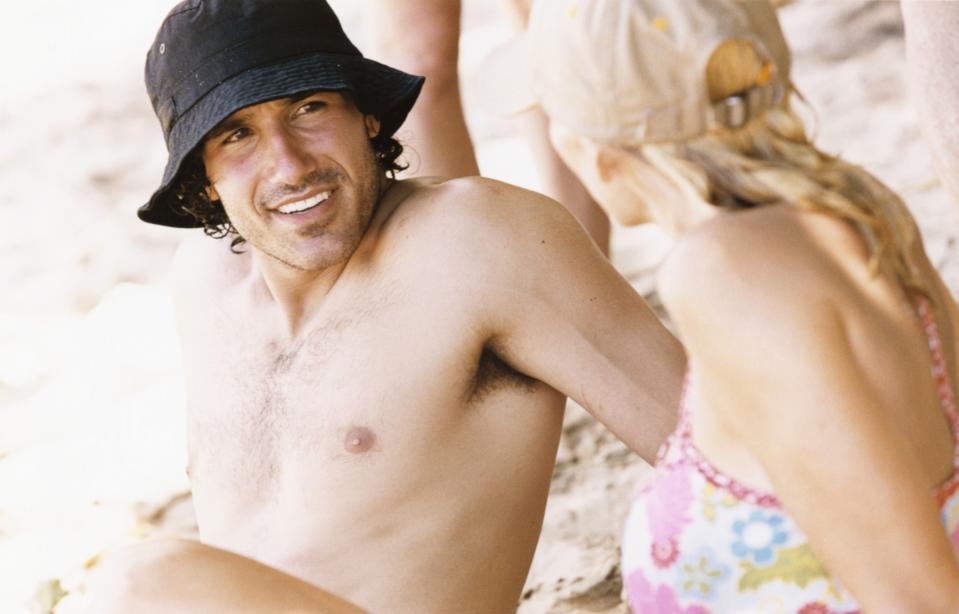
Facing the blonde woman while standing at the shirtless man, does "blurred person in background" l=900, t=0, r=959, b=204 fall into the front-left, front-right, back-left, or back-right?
front-left

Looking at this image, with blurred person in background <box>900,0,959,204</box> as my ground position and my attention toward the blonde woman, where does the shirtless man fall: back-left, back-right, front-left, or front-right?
front-right

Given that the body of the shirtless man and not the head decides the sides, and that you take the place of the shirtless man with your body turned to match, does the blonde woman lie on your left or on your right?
on your left

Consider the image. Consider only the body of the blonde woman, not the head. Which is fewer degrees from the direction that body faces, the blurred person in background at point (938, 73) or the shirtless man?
the shirtless man

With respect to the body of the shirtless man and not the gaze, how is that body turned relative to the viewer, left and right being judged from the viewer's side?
facing the viewer and to the left of the viewer

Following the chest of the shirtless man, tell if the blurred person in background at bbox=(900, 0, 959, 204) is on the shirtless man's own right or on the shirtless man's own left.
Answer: on the shirtless man's own left

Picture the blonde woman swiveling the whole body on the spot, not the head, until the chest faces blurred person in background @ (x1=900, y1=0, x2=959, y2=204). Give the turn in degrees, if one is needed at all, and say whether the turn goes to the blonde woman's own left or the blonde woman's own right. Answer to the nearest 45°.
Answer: approximately 90° to the blonde woman's own right

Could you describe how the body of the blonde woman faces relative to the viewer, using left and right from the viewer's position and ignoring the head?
facing away from the viewer and to the left of the viewer

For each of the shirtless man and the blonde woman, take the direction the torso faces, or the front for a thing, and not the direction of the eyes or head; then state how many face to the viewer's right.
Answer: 0

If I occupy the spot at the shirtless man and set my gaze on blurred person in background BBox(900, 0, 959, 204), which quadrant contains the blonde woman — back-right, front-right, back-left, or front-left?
front-right

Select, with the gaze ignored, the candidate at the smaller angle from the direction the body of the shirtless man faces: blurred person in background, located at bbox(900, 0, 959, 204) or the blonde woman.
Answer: the blonde woman

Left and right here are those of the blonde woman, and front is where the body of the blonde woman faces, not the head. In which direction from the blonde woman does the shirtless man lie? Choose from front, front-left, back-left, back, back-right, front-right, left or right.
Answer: front

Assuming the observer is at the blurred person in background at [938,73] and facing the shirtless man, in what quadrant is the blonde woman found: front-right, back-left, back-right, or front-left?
front-left

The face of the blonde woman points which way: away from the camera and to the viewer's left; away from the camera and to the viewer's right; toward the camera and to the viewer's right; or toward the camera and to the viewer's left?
away from the camera and to the viewer's left
